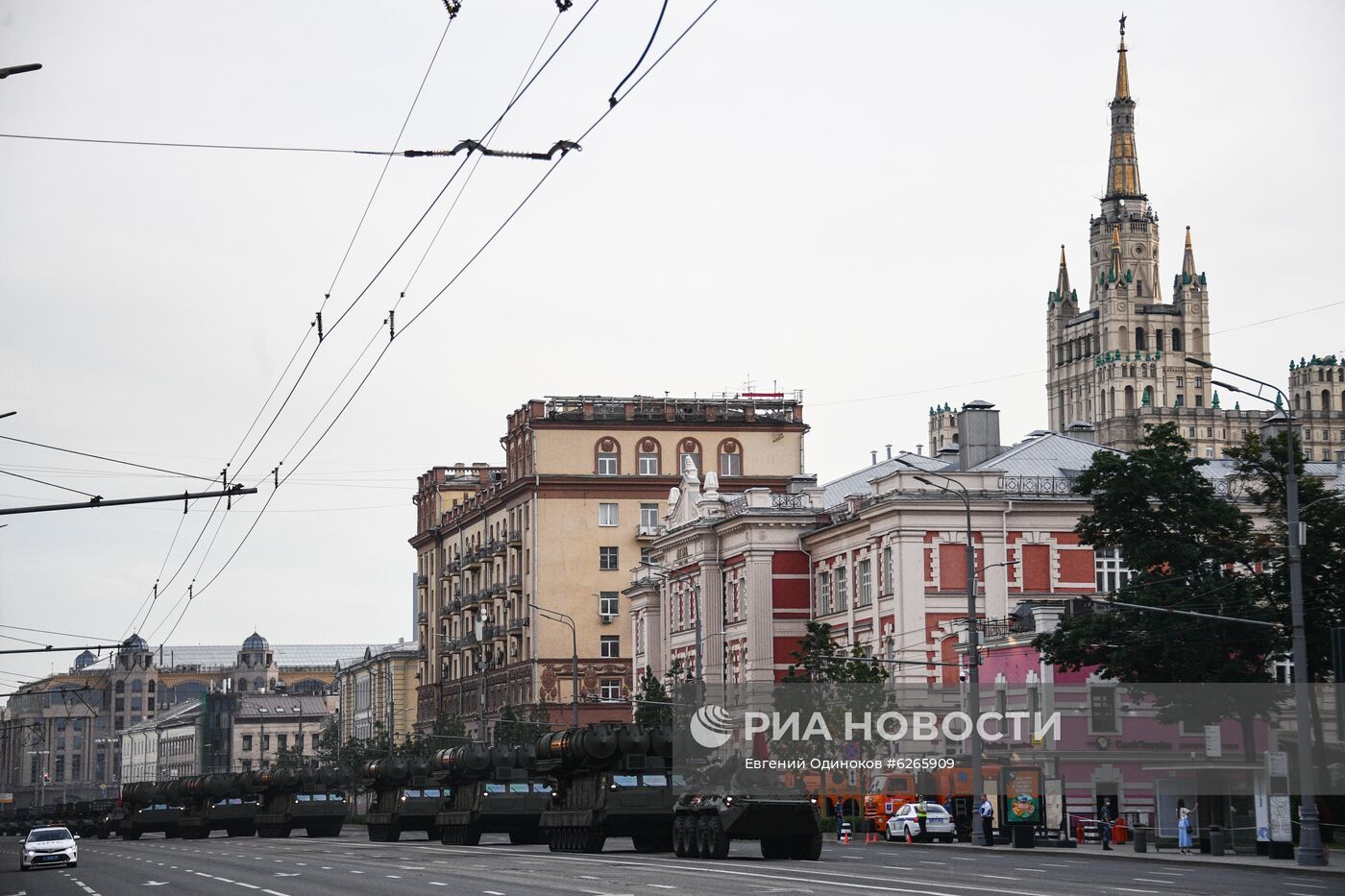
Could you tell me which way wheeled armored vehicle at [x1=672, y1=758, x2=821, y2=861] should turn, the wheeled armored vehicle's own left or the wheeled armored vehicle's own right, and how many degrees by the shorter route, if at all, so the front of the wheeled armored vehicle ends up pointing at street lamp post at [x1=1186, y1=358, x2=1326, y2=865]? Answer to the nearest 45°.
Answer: approximately 45° to the wheeled armored vehicle's own left

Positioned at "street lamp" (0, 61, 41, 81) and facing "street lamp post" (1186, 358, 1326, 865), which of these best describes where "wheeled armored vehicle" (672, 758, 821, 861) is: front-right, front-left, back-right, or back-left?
front-left

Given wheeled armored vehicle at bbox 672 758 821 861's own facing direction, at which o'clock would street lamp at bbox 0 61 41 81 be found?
The street lamp is roughly at 2 o'clock from the wheeled armored vehicle.

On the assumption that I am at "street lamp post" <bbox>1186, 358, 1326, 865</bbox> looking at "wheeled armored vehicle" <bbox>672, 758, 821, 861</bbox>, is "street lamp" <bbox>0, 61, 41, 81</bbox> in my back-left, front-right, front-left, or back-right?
front-left

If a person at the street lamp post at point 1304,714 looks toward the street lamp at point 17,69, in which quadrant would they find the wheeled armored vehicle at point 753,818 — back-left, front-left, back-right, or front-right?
front-right

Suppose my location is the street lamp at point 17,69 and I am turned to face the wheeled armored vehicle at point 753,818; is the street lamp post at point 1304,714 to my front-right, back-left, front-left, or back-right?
front-right

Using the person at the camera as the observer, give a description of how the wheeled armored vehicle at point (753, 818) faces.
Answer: facing the viewer and to the right of the viewer
